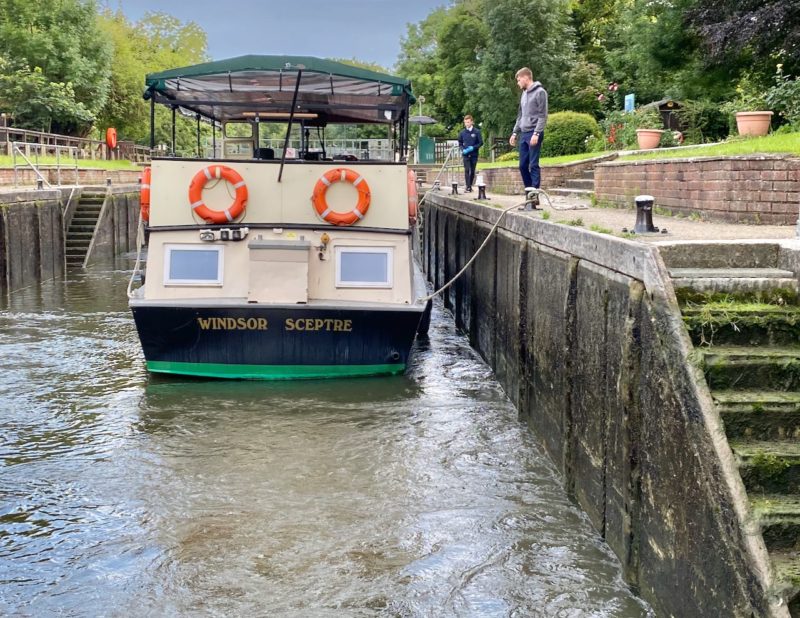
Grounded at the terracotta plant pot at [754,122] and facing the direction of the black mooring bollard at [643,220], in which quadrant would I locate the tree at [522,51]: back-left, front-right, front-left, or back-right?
back-right

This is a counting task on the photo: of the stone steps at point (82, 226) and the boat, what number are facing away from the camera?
1

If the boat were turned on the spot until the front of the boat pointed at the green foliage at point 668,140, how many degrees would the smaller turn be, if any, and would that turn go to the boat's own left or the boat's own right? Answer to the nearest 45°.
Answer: approximately 45° to the boat's own right

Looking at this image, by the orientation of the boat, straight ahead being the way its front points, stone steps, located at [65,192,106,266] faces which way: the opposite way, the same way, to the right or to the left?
the opposite way

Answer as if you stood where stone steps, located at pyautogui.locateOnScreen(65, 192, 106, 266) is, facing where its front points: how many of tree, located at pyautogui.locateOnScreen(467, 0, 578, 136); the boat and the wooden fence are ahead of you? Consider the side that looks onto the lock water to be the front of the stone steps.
1

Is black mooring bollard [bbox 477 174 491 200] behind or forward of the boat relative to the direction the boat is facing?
forward

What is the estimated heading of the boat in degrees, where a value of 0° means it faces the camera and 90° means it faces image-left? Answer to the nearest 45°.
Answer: approximately 180°

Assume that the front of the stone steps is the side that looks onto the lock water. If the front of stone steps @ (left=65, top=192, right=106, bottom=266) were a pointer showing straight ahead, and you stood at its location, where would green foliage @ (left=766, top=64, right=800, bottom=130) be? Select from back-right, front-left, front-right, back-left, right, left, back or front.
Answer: front-left

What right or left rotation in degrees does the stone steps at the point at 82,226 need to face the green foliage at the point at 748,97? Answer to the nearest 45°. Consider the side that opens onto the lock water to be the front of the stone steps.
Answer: approximately 45° to its left

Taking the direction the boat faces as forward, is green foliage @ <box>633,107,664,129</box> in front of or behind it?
in front

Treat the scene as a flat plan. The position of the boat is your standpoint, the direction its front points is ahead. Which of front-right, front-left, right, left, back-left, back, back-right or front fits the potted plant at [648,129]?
front-right
